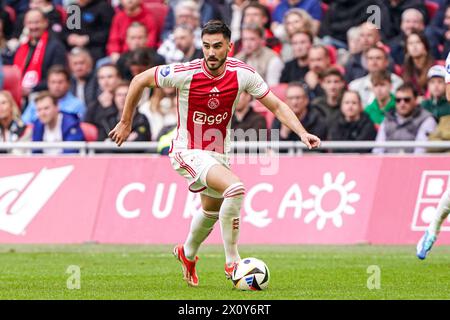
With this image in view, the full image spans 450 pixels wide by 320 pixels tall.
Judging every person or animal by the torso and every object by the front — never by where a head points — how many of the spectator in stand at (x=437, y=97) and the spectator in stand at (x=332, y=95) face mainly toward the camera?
2

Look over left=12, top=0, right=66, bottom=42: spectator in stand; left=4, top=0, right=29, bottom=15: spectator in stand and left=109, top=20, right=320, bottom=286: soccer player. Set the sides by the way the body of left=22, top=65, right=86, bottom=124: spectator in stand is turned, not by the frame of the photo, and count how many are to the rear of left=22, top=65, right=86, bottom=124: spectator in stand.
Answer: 2

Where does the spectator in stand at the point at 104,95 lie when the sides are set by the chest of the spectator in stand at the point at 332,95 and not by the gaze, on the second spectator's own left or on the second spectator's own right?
on the second spectator's own right

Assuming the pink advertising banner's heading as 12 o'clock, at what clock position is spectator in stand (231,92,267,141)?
The spectator in stand is roughly at 6 o'clock from the pink advertising banner.

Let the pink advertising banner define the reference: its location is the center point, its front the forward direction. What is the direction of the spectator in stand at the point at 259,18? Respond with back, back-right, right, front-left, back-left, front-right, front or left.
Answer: back
